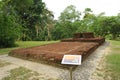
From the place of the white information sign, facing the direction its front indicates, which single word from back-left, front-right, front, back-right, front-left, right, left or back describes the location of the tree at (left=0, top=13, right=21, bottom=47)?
back-right

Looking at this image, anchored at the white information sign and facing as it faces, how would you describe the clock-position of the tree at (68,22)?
The tree is roughly at 6 o'clock from the white information sign.

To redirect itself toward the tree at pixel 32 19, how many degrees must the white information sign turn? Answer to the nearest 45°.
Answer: approximately 180°

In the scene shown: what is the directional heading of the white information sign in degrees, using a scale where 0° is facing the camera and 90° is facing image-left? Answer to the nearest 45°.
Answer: approximately 0°
